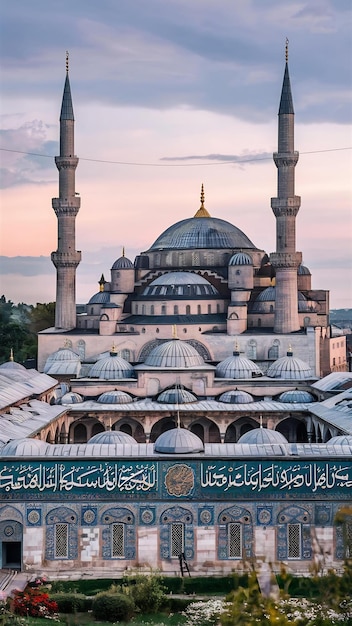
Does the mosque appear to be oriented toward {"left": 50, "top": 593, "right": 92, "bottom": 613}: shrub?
yes

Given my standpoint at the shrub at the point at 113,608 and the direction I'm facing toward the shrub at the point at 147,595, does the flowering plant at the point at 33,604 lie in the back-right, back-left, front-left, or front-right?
back-left

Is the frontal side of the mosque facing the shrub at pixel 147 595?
yes

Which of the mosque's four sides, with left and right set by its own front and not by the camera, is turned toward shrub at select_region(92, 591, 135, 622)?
front

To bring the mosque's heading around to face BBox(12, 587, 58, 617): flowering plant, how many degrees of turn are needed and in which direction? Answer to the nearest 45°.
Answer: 0° — it already faces it

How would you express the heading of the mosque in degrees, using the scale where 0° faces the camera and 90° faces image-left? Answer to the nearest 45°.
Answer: approximately 0°
